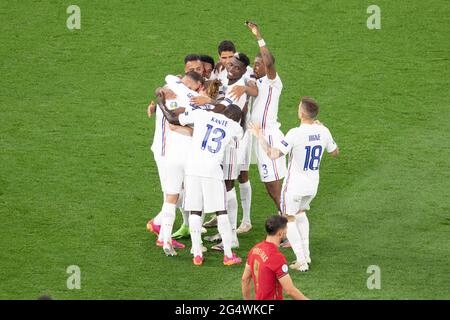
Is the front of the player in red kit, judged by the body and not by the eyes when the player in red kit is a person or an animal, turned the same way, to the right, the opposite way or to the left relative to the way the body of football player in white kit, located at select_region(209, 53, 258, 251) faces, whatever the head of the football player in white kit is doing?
the opposite way

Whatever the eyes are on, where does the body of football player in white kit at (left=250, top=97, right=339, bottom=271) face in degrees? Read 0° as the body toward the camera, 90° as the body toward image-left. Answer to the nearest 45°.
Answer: approximately 135°

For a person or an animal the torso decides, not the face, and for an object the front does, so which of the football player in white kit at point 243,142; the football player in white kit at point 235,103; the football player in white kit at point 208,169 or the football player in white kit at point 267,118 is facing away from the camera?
the football player in white kit at point 208,169

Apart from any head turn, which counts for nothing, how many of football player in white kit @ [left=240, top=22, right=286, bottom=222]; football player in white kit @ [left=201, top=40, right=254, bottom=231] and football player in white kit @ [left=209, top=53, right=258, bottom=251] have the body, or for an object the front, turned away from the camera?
0

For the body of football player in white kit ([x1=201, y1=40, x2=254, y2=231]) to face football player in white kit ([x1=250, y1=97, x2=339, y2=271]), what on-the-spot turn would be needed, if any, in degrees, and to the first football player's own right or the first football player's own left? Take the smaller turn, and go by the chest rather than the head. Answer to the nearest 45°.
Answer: approximately 90° to the first football player's own left

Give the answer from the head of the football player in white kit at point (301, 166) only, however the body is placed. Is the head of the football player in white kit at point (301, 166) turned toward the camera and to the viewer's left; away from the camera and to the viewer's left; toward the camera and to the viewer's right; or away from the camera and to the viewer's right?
away from the camera and to the viewer's left

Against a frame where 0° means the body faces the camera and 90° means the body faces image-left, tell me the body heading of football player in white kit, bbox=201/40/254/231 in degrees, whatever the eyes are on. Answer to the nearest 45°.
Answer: approximately 45°

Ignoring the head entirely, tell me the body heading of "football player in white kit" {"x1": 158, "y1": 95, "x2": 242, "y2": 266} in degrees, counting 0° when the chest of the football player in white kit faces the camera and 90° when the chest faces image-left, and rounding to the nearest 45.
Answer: approximately 180°

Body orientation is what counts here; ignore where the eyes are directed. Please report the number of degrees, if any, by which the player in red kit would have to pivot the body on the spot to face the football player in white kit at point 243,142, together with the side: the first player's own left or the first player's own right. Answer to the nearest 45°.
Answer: approximately 45° to the first player's own left
